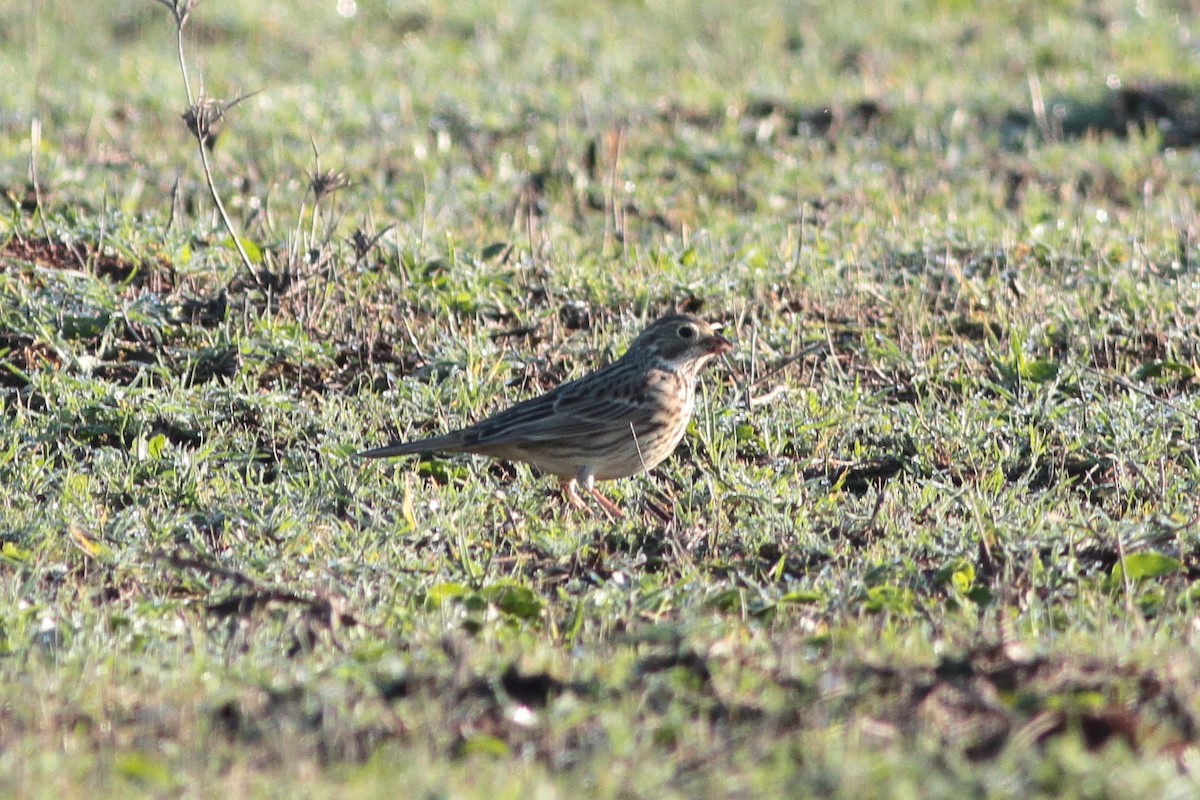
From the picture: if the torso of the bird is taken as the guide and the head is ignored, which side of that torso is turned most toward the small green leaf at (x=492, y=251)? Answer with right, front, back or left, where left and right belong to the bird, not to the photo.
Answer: left

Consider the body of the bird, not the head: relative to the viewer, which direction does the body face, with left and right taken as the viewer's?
facing to the right of the viewer
